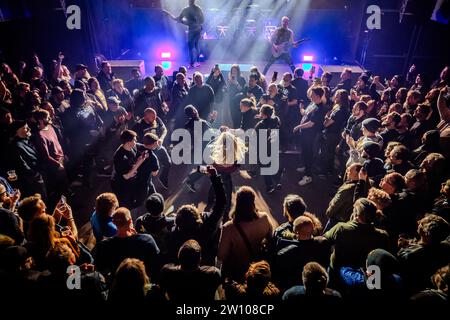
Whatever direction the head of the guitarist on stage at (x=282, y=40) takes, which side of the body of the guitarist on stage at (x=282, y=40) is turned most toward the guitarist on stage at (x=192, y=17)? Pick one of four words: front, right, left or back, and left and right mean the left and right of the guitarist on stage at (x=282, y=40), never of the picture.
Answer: right

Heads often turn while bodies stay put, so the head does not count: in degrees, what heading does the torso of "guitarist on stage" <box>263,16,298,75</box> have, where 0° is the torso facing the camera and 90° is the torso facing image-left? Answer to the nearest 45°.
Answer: approximately 0°

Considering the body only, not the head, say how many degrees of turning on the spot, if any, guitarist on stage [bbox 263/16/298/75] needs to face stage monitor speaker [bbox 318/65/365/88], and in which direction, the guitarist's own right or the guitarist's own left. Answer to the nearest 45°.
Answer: approximately 90° to the guitarist's own left
